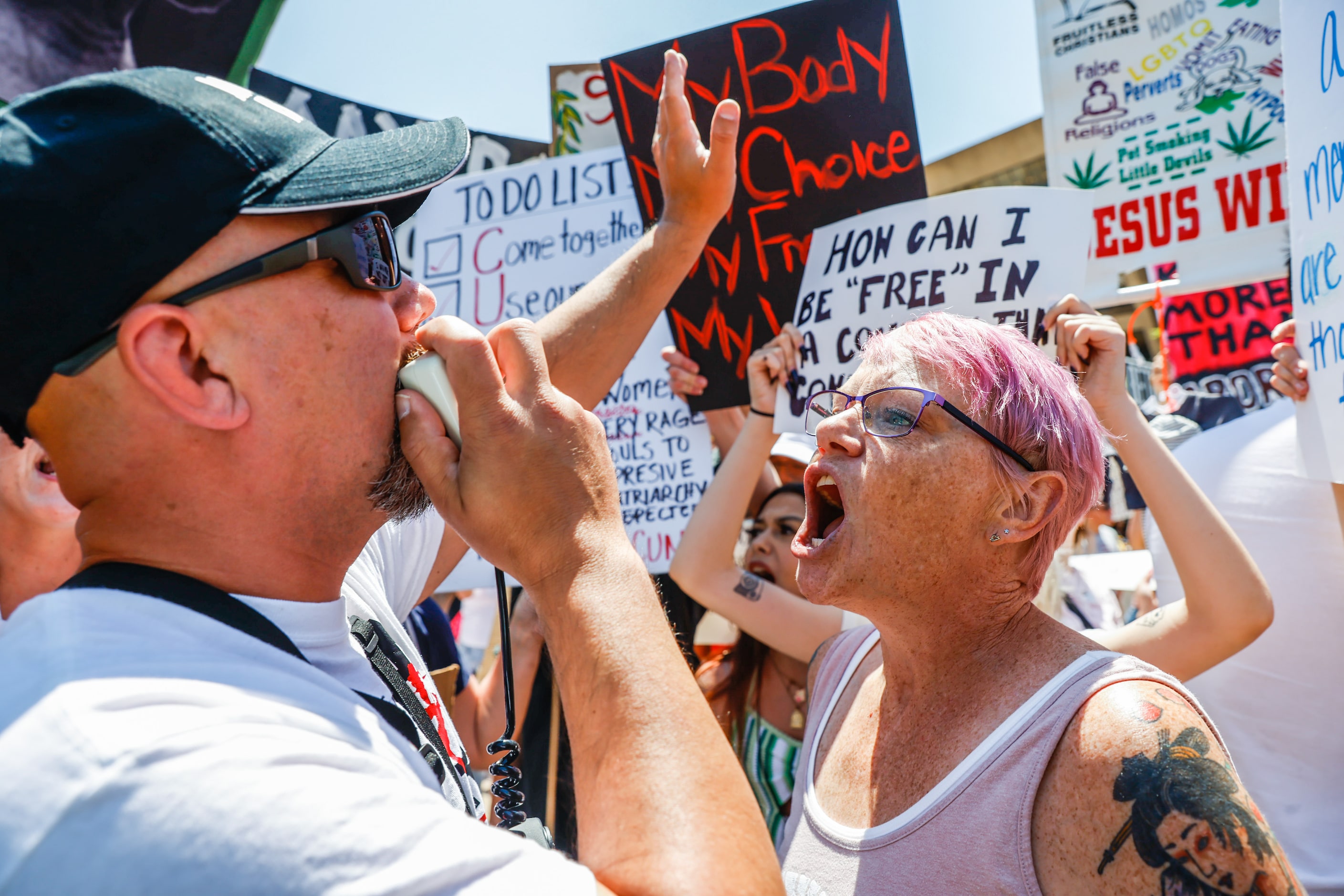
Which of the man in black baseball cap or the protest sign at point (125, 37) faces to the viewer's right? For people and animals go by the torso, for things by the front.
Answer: the man in black baseball cap

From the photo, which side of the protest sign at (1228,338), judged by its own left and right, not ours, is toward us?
front

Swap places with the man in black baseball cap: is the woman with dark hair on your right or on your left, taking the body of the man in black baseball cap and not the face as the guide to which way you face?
on your left

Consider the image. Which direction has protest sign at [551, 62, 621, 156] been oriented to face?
toward the camera

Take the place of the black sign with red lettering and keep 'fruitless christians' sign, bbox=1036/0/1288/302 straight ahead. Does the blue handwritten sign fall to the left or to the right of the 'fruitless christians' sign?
right

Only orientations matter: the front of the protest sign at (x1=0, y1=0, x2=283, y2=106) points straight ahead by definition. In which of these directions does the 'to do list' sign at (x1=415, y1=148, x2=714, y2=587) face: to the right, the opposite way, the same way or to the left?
the same way

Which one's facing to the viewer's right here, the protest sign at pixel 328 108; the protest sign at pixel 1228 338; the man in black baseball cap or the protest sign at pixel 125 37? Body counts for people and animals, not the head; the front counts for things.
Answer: the man in black baseball cap

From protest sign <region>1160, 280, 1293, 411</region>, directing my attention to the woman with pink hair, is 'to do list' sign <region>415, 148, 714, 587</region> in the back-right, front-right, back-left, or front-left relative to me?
front-right

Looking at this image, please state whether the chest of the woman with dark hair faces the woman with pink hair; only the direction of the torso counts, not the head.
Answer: yes

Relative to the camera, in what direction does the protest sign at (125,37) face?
facing the viewer

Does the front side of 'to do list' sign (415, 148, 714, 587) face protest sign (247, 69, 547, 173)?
no

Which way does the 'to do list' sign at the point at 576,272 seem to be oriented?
toward the camera
